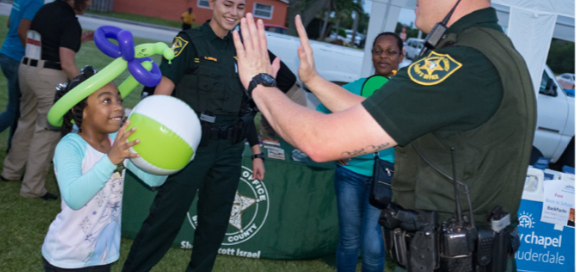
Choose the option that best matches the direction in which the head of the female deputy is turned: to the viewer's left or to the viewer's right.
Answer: to the viewer's right

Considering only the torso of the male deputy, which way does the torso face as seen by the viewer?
to the viewer's left

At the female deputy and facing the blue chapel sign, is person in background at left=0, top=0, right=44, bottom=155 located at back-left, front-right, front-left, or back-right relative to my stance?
back-left

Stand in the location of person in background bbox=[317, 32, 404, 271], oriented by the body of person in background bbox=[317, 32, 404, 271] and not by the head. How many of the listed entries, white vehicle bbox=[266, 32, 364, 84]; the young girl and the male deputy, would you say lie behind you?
1

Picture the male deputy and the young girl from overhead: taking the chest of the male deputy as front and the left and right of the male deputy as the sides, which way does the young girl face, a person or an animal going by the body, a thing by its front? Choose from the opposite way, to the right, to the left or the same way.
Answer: the opposite way

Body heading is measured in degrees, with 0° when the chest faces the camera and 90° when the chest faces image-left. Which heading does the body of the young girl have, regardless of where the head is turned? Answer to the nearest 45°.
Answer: approximately 315°

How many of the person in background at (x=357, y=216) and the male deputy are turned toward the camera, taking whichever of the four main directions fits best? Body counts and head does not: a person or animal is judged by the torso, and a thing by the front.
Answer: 1

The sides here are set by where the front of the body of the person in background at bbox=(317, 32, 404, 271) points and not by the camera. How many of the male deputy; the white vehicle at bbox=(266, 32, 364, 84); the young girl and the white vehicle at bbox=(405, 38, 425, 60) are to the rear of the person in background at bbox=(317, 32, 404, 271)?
2

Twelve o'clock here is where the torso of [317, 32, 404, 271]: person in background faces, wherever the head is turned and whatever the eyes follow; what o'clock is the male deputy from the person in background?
The male deputy is roughly at 12 o'clock from the person in background.

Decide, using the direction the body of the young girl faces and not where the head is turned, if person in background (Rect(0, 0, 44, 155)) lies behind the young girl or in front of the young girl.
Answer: behind
